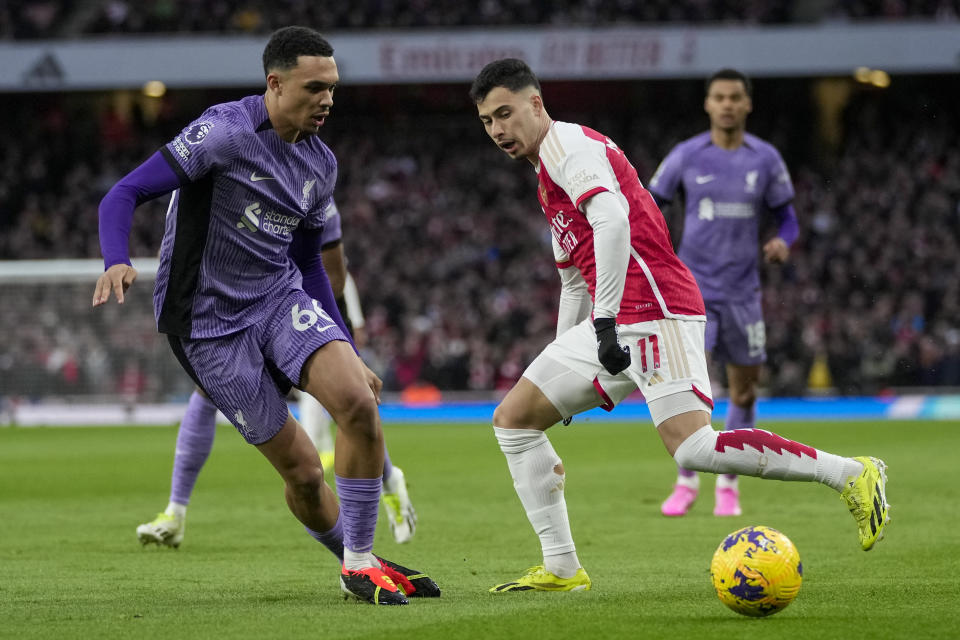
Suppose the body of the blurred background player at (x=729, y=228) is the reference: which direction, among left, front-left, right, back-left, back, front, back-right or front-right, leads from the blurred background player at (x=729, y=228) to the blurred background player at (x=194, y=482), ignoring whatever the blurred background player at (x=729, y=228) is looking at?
front-right

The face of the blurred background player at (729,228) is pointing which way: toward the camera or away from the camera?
toward the camera

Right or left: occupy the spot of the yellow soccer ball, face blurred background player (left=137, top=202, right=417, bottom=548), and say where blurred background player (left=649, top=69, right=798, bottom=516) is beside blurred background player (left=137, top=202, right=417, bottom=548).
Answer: right

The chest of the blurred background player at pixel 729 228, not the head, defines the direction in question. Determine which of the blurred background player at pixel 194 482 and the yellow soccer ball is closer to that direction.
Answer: the yellow soccer ball

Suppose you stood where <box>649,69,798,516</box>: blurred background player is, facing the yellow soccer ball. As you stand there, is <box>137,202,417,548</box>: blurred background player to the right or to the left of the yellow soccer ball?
right

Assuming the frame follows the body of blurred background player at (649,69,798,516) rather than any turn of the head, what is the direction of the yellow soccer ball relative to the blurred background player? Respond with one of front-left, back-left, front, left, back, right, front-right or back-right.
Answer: front

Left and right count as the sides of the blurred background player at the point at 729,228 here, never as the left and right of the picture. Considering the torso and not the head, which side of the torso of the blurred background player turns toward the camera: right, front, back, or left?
front
